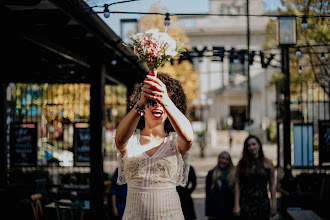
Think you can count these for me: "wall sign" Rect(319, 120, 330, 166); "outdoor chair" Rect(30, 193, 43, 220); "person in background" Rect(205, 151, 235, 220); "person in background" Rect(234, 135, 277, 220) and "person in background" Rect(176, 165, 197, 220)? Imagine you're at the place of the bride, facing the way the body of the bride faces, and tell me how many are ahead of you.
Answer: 0

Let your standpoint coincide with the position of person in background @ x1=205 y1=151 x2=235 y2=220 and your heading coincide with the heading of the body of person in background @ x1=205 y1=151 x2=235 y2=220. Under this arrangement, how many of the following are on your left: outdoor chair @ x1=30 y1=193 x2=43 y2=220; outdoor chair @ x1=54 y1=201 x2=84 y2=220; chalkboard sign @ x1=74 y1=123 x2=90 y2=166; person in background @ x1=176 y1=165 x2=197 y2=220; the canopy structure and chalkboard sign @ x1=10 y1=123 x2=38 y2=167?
0

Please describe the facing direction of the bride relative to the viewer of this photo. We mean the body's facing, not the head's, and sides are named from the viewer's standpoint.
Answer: facing the viewer

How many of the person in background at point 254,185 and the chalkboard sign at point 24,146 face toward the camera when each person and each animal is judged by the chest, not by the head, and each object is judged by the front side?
2

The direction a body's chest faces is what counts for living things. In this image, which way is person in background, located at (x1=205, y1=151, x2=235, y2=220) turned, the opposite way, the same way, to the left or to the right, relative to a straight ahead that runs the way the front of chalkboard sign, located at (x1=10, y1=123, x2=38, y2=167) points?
the same way

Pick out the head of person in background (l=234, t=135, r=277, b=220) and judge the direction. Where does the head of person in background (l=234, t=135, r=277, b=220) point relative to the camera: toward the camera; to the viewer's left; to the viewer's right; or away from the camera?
toward the camera

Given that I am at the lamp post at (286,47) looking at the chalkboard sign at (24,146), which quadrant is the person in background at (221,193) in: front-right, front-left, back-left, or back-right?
front-left

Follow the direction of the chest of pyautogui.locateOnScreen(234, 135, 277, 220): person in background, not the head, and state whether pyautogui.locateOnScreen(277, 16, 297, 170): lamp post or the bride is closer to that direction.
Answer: the bride

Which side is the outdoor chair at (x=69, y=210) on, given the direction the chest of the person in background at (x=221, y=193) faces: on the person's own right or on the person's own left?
on the person's own right

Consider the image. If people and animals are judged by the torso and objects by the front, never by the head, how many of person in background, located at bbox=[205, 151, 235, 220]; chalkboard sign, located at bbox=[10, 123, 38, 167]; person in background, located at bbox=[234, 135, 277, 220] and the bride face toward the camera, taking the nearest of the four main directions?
4

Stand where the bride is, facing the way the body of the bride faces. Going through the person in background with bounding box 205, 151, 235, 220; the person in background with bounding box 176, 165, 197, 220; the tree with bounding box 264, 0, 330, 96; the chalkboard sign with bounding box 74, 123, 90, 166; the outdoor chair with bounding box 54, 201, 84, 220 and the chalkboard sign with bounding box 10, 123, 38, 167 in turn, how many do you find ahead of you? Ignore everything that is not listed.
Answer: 0

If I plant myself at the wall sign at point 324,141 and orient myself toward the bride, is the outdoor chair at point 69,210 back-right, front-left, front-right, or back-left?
front-right

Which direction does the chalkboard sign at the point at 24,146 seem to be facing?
toward the camera

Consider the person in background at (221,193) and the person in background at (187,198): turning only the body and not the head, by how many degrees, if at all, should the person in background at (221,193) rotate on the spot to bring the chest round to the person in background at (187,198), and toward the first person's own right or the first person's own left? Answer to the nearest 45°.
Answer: approximately 45° to the first person's own right

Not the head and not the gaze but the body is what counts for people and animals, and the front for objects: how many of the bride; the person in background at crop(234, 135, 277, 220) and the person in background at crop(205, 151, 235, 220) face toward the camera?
3

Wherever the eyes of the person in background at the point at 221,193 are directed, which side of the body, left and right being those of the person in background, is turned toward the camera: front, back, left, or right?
front

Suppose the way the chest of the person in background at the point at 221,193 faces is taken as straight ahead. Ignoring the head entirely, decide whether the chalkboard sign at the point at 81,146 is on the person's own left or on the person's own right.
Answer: on the person's own right

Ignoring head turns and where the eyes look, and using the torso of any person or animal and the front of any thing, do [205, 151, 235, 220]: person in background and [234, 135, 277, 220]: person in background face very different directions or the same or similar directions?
same or similar directions

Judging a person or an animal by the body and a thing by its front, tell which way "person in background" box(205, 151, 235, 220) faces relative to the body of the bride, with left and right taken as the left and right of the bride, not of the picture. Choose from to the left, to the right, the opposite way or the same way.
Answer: the same way
